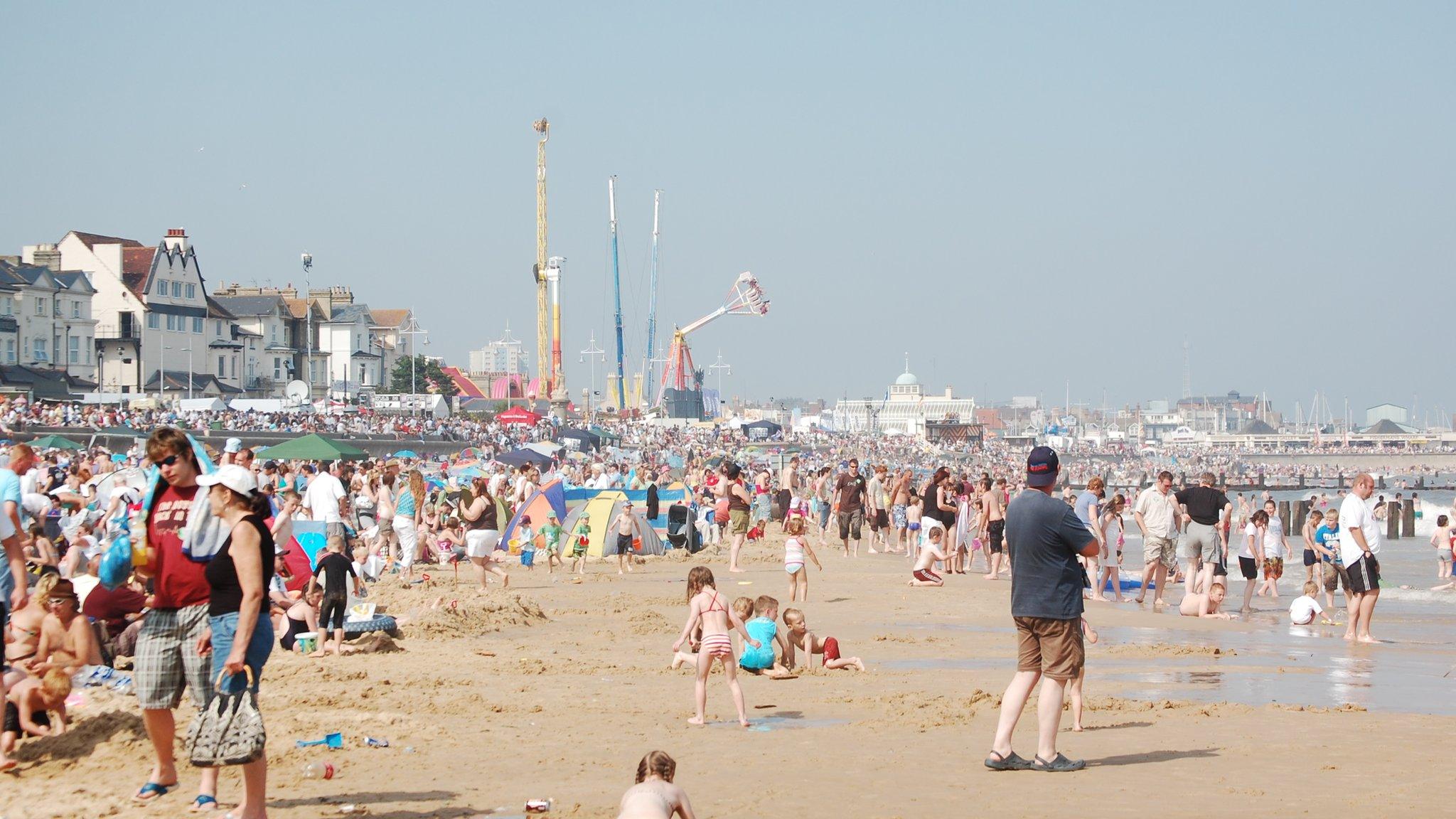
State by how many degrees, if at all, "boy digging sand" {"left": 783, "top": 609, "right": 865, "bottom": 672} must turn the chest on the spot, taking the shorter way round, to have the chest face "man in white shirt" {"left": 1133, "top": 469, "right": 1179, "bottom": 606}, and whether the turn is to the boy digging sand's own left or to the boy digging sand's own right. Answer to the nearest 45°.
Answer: approximately 135° to the boy digging sand's own right

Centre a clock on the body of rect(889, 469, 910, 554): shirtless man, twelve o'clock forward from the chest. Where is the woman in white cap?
The woman in white cap is roughly at 3 o'clock from the shirtless man.

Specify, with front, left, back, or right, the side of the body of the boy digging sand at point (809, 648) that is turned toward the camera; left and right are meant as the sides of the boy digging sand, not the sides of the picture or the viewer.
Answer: left

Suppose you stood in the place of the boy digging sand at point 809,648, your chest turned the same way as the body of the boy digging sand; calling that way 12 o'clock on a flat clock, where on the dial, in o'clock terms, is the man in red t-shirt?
The man in red t-shirt is roughly at 10 o'clock from the boy digging sand.
